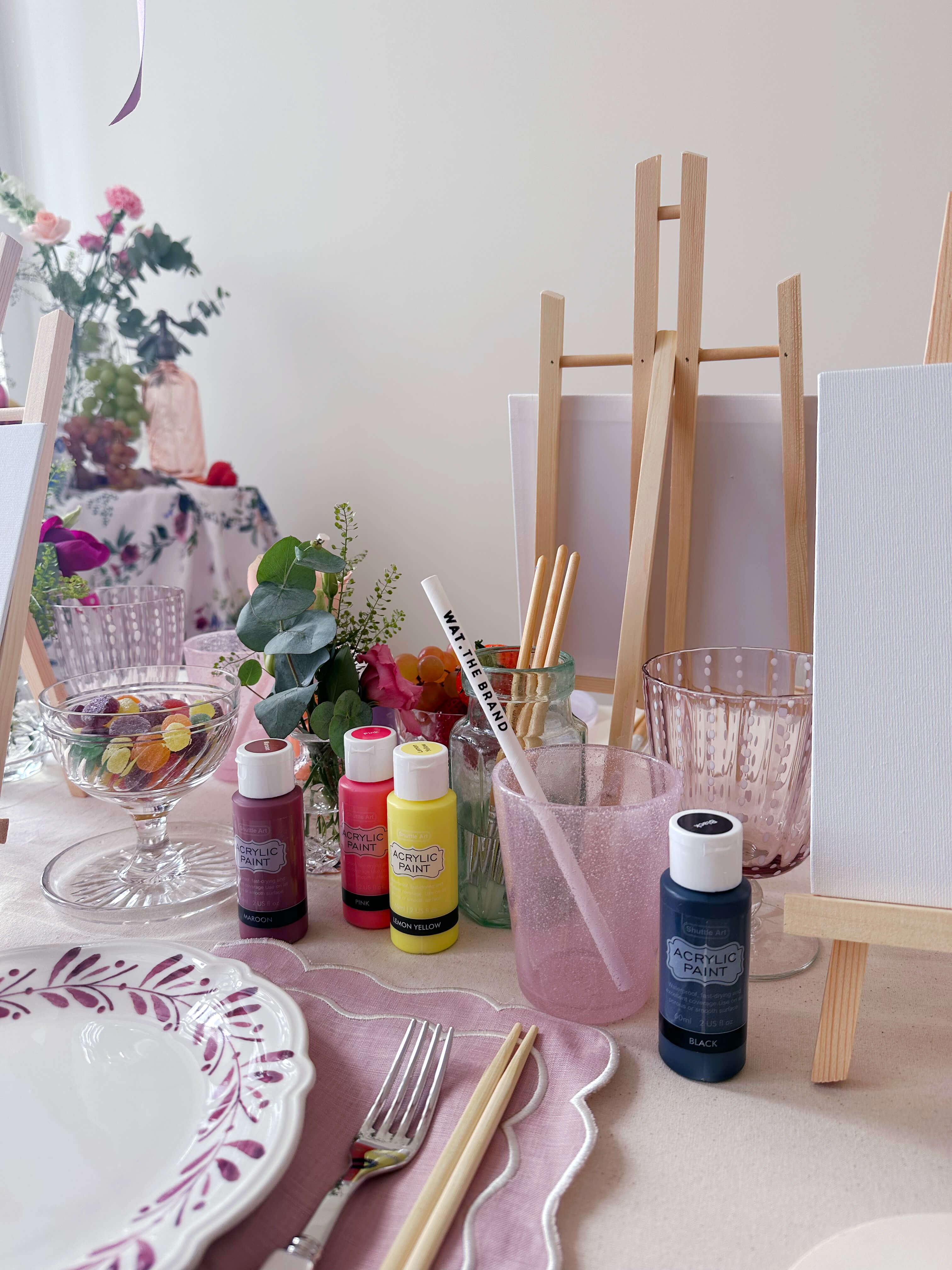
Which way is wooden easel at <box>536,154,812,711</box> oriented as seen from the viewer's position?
away from the camera

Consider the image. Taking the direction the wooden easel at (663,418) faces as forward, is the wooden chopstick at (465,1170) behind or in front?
behind

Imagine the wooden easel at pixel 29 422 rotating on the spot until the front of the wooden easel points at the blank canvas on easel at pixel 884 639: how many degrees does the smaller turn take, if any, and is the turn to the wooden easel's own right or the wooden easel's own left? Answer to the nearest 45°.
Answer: approximately 90° to the wooden easel's own left

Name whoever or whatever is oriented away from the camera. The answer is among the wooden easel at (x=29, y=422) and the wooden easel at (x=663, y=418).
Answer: the wooden easel at (x=663, y=418)

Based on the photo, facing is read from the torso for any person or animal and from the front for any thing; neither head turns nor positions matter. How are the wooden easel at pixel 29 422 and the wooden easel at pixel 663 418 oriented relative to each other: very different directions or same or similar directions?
very different directions

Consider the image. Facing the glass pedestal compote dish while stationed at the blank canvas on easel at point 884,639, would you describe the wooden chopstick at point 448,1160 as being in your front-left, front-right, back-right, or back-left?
front-left

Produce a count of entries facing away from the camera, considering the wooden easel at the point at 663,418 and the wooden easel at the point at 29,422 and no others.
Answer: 1
